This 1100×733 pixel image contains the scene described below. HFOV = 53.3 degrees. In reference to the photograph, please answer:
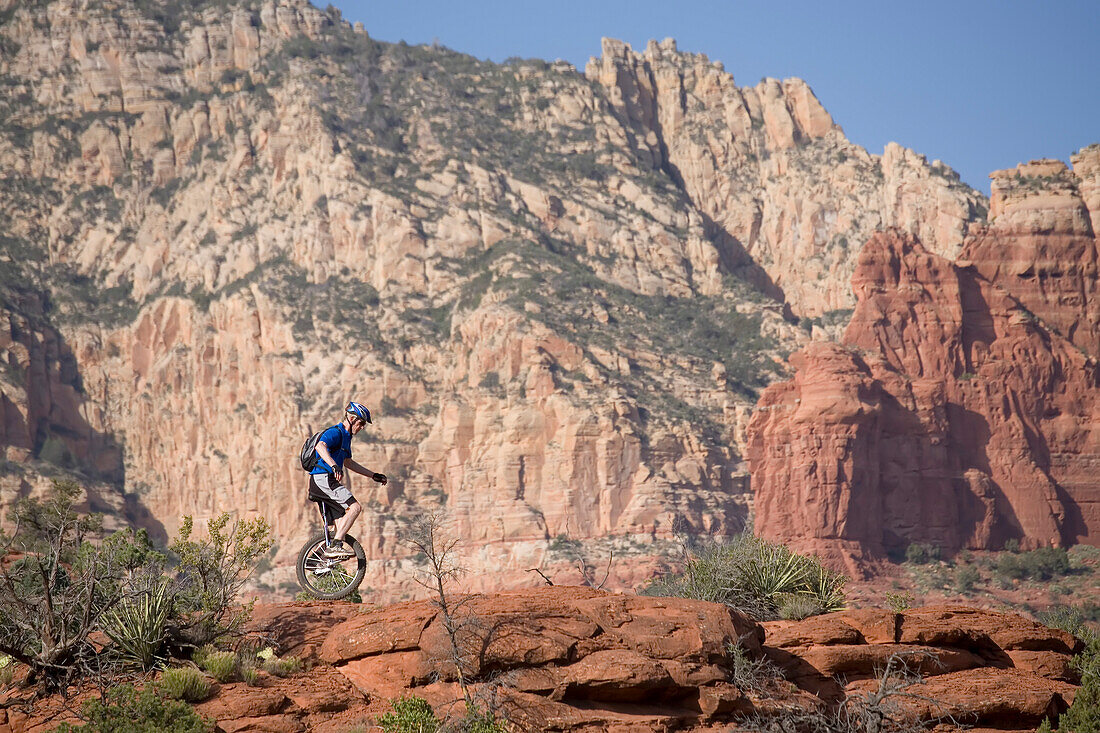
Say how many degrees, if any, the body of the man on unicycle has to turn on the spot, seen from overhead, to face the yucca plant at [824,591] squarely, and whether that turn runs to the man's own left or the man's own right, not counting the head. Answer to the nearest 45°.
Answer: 0° — they already face it

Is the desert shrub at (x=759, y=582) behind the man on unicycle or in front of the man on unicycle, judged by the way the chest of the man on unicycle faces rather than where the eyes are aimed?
in front

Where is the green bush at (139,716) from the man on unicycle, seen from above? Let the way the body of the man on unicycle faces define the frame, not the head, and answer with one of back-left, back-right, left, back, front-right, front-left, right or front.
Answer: back-right

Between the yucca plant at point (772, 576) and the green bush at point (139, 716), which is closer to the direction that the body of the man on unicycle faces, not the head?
the yucca plant

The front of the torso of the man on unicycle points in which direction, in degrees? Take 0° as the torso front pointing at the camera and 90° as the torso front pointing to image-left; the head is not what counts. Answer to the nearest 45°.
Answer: approximately 270°

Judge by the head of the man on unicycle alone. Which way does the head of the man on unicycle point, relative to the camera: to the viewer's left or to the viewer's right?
to the viewer's right

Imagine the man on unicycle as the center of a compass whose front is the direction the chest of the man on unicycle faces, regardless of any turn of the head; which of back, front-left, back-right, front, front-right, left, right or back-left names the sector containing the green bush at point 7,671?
back

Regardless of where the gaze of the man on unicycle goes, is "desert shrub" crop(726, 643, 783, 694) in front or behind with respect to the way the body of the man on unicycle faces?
in front
